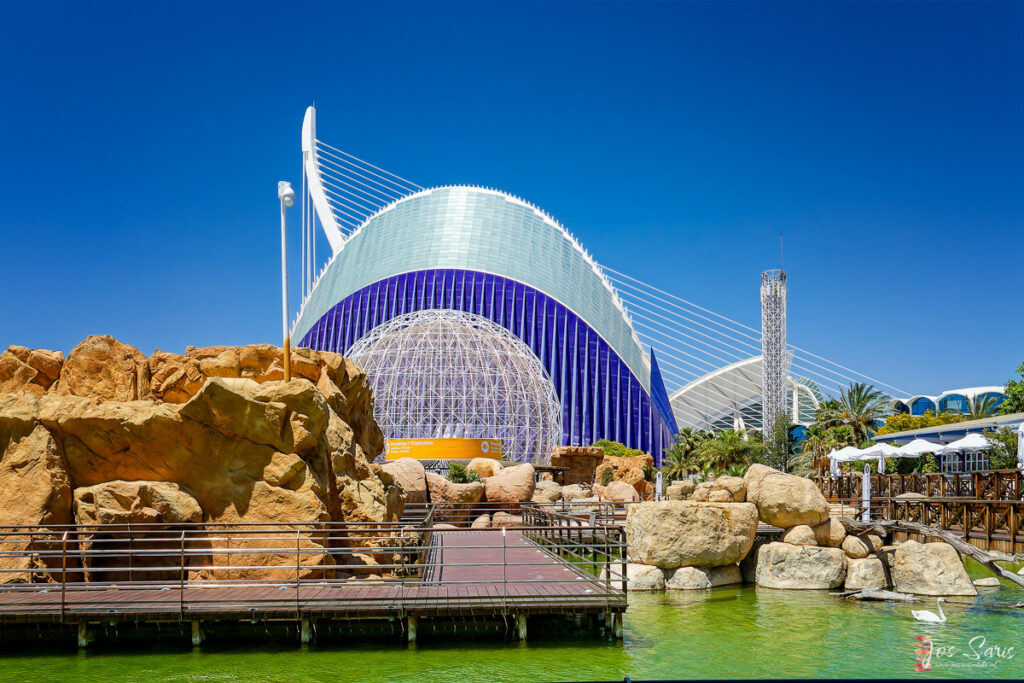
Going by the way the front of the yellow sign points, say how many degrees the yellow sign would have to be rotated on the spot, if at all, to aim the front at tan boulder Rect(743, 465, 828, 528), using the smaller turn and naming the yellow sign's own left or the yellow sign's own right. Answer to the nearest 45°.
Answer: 0° — it already faces it

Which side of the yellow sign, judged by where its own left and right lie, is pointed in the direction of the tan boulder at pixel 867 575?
front

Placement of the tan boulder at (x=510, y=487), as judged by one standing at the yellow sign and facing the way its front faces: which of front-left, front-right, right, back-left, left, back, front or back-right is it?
front

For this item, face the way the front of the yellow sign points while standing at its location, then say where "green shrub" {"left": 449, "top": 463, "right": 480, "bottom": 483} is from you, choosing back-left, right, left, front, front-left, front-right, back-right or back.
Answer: front

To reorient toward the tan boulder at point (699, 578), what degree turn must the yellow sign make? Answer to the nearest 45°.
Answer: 0° — it already faces it

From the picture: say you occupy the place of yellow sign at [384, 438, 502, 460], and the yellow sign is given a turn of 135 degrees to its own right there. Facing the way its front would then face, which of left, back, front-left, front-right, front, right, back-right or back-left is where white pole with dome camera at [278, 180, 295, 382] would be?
back-left

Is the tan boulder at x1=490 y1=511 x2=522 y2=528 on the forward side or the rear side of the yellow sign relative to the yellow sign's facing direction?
on the forward side

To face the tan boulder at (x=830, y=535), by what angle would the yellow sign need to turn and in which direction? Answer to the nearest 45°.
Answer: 0° — it already faces it

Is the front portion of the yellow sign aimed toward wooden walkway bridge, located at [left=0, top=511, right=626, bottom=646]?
yes

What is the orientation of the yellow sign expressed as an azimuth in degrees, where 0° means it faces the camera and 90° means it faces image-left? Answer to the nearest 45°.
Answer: approximately 0°

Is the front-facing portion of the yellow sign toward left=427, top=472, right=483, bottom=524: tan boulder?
yes

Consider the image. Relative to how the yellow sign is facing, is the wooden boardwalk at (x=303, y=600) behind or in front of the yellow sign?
in front

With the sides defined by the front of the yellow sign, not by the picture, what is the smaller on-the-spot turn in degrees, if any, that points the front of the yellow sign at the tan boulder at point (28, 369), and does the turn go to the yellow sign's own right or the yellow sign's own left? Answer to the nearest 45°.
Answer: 0° — it already faces it
